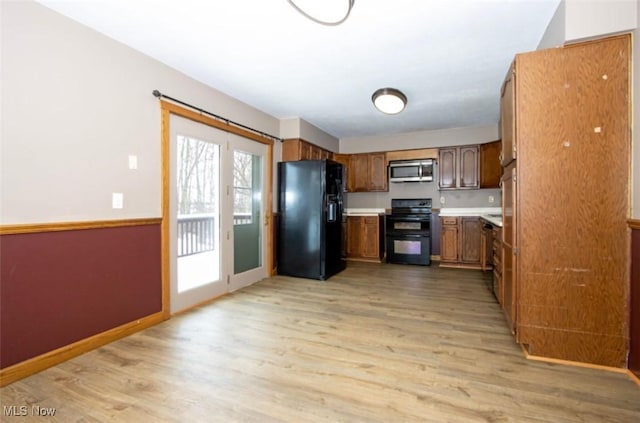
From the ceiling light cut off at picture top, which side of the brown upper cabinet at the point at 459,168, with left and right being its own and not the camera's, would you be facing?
front

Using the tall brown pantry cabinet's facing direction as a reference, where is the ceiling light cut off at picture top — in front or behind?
in front

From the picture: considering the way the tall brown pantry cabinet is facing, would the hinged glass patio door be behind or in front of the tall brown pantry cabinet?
in front

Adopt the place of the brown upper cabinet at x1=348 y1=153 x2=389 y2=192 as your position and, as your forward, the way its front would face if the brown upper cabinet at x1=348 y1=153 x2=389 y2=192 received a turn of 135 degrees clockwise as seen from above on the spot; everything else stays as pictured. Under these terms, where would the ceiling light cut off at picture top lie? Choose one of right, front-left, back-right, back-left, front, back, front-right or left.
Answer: back-left

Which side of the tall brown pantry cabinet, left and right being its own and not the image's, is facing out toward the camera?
left

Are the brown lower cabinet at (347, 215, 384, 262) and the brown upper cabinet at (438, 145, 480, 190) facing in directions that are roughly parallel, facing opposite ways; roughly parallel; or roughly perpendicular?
roughly parallel

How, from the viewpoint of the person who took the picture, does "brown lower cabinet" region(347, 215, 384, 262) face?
facing the viewer

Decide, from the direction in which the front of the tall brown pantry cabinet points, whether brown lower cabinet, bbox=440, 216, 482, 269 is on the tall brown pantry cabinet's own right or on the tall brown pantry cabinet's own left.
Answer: on the tall brown pantry cabinet's own right

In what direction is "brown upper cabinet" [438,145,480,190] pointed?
toward the camera

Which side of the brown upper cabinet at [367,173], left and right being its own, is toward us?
front
